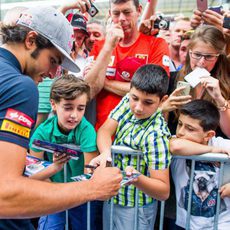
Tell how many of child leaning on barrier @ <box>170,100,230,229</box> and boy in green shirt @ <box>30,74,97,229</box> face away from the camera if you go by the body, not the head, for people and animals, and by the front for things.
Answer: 0

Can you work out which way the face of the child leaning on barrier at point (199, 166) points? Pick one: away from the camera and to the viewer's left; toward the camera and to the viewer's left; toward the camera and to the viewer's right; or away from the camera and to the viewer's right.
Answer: toward the camera and to the viewer's left

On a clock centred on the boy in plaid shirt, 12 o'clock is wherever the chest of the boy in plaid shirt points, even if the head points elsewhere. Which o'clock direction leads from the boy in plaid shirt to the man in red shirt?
The man in red shirt is roughly at 4 o'clock from the boy in plaid shirt.

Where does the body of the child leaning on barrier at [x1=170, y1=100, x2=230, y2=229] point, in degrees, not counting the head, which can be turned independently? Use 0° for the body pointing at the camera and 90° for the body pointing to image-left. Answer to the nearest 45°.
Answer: approximately 45°

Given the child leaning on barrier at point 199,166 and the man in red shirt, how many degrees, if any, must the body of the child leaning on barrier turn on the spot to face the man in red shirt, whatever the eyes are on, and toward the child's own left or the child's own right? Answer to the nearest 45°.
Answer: approximately 90° to the child's own right

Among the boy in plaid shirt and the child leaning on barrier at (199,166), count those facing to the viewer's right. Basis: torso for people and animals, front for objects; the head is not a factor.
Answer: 0

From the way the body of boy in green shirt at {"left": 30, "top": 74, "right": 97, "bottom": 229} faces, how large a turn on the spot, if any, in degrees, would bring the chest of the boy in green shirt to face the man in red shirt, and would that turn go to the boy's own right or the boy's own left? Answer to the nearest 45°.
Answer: approximately 135° to the boy's own left

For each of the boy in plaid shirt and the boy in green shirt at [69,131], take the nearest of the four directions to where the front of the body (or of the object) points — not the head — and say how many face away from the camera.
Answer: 0

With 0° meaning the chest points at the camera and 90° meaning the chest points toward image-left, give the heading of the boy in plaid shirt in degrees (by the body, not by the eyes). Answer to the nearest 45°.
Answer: approximately 45°
